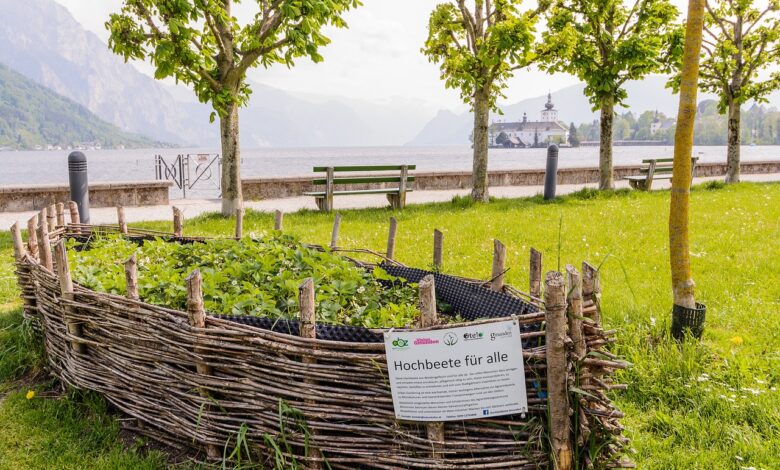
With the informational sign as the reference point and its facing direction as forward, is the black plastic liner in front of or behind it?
behind

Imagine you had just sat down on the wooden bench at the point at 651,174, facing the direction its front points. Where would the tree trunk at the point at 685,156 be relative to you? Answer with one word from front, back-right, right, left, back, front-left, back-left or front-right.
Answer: back-left

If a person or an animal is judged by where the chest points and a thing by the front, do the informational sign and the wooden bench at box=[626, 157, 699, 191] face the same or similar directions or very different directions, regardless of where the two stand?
very different directions

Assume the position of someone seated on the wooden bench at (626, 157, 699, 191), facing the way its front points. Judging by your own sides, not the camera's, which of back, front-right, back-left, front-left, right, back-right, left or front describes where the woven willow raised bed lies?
back-left

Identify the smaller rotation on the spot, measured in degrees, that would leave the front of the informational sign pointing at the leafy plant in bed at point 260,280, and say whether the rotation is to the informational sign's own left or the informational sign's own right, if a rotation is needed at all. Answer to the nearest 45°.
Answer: approximately 135° to the informational sign's own right

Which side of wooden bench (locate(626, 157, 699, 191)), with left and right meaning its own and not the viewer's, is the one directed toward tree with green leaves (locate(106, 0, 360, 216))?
left

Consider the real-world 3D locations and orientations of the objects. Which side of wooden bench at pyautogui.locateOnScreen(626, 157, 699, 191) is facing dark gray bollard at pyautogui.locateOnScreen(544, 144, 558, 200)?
left

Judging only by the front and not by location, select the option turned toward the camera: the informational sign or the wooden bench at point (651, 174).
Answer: the informational sign

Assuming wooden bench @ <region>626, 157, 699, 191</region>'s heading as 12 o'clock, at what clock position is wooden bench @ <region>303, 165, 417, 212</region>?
wooden bench @ <region>303, 165, 417, 212</region> is roughly at 9 o'clock from wooden bench @ <region>626, 157, 699, 191</region>.

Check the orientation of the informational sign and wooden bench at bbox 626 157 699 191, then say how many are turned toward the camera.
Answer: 1

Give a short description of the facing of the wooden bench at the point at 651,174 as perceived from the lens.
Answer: facing away from the viewer and to the left of the viewer

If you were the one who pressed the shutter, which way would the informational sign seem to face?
facing the viewer

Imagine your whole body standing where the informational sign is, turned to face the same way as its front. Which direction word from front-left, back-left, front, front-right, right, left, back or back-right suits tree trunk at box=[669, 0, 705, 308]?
back-left
